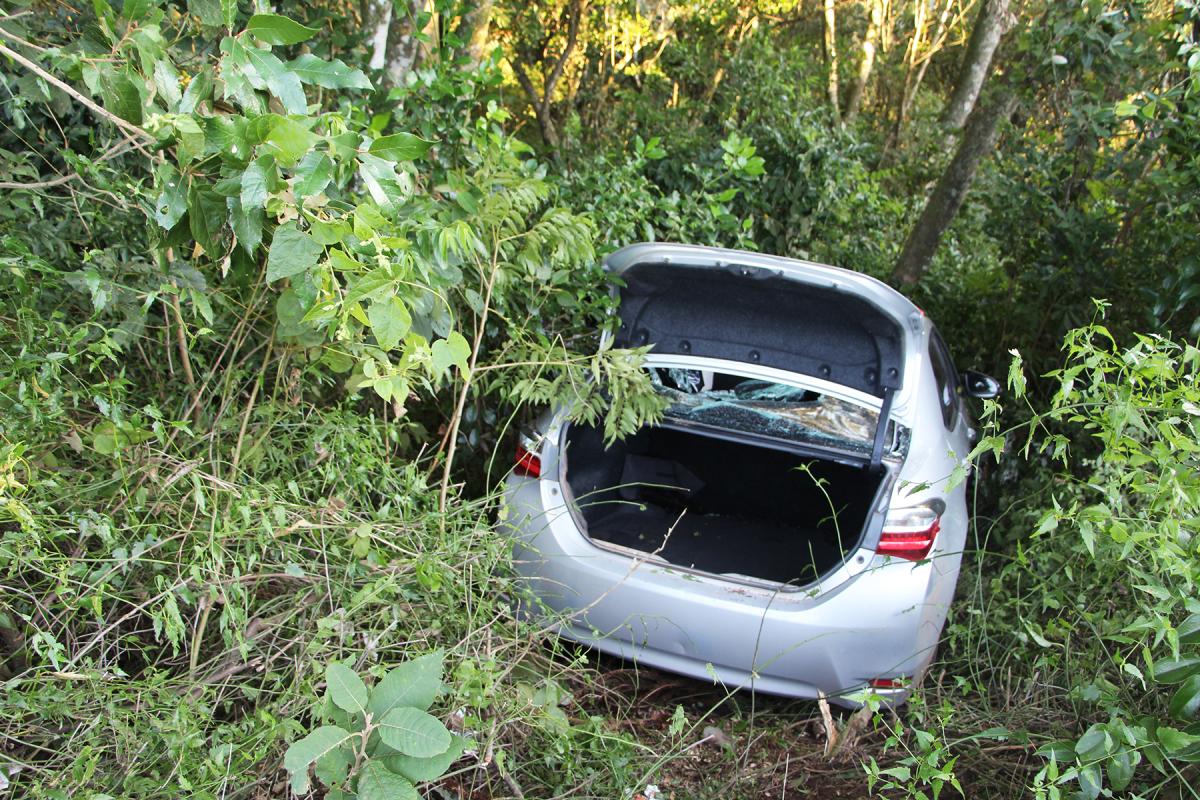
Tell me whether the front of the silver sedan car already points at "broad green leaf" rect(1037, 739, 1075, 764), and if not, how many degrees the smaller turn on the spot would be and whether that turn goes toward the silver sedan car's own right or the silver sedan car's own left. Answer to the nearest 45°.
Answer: approximately 135° to the silver sedan car's own right

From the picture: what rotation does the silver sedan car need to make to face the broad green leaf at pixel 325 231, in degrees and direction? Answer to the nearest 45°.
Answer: approximately 135° to its left

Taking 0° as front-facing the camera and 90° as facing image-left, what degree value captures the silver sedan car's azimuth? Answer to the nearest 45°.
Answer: approximately 180°

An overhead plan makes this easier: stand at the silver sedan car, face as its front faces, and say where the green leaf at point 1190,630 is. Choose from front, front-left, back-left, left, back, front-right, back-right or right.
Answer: back-right

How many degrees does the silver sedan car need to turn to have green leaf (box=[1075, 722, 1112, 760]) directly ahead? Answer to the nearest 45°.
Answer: approximately 135° to its right

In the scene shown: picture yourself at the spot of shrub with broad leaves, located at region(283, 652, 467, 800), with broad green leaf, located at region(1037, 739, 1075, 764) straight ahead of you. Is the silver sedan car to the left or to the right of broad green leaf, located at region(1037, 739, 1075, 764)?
left

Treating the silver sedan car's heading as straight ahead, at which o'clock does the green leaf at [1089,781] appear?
The green leaf is roughly at 5 o'clock from the silver sedan car.

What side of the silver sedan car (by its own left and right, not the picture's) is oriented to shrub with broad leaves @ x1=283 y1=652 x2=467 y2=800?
back

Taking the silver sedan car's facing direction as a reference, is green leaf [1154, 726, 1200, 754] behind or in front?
behind

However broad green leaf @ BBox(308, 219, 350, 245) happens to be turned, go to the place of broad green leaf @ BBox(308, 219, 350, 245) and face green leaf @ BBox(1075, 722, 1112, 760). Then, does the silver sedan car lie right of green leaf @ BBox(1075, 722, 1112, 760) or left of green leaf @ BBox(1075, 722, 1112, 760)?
left
